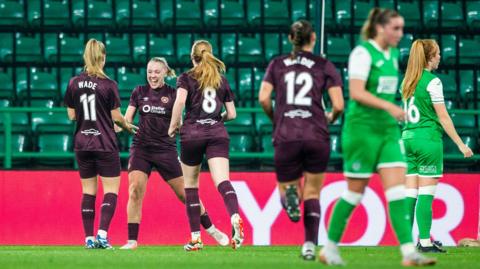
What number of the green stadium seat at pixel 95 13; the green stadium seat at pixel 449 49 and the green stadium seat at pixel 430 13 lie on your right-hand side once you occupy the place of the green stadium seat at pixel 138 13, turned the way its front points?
1

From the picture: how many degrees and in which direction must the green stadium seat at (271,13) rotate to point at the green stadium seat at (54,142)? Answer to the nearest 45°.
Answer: approximately 45° to its right

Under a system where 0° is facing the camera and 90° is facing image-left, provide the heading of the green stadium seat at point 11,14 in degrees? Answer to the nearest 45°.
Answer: approximately 0°

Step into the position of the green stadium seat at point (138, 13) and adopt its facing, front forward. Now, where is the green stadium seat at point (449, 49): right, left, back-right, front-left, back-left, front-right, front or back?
left

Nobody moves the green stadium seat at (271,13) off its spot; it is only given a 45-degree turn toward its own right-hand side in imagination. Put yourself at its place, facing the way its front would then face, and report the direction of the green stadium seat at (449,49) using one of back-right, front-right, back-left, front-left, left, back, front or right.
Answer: back-left
